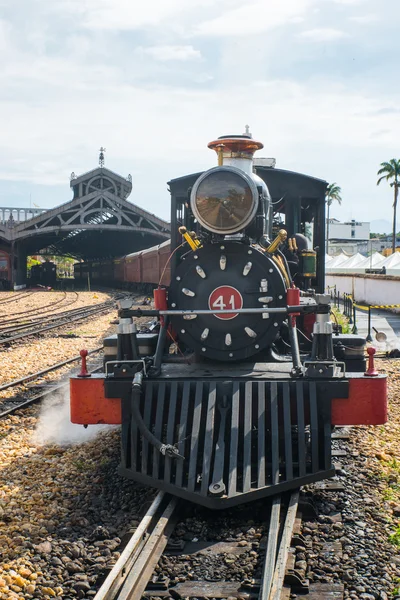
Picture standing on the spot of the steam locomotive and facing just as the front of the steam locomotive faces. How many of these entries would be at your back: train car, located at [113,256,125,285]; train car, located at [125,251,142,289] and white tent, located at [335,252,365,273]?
3

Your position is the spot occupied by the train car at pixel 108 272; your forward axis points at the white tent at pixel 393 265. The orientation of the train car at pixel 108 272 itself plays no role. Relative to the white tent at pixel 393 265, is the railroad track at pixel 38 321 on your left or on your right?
right

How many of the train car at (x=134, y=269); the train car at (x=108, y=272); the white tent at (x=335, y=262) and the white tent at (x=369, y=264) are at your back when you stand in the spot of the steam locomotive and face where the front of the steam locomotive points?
4

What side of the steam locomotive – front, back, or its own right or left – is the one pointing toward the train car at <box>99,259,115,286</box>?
back

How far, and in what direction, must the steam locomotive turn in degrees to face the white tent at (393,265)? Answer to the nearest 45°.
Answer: approximately 180°

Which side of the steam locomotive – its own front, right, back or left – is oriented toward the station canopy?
back

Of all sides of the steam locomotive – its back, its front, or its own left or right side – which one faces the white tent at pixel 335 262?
back

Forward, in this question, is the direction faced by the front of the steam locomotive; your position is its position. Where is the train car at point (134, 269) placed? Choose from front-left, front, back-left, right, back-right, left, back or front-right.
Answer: back

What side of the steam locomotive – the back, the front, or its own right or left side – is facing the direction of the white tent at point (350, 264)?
back

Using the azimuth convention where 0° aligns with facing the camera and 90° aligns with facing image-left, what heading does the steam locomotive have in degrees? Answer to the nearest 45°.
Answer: approximately 0°

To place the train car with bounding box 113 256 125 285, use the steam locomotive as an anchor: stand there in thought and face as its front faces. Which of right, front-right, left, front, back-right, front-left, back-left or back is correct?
back

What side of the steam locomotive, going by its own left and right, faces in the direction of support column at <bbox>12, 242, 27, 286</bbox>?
back

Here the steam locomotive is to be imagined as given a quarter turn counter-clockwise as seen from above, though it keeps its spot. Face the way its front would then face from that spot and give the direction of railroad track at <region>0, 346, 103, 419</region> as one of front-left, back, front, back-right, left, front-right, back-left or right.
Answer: back-left
